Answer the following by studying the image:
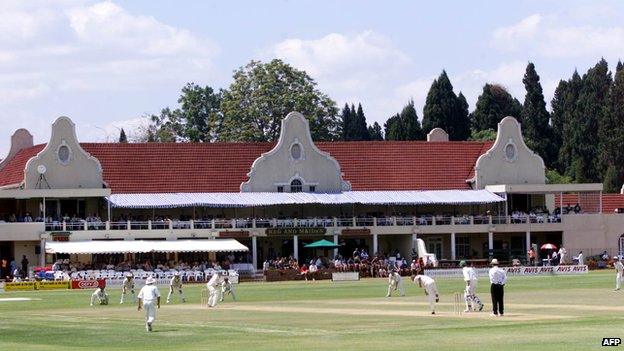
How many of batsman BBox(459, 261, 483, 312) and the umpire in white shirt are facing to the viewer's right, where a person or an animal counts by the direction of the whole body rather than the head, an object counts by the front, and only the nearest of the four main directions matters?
0

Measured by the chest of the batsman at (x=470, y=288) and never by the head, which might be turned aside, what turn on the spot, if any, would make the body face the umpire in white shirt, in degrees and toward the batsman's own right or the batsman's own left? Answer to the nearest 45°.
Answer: approximately 135° to the batsman's own left

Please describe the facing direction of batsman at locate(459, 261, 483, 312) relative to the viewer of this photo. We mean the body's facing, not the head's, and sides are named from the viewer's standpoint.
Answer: facing away from the viewer and to the left of the viewer

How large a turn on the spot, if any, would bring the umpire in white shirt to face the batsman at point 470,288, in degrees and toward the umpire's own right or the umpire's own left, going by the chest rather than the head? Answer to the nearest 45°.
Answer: approximately 45° to the umpire's own right

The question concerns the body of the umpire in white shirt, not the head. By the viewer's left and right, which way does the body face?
facing away from the viewer and to the left of the viewer
